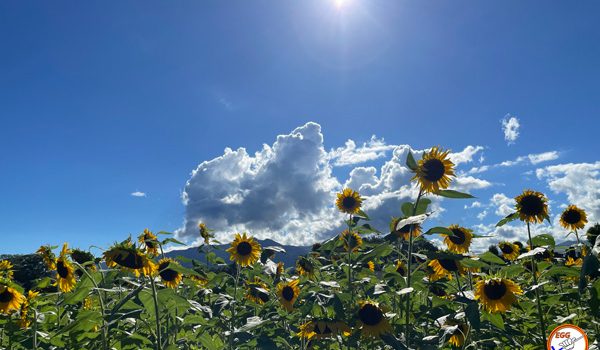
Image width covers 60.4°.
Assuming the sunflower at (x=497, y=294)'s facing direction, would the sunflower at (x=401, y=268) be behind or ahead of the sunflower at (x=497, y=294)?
behind

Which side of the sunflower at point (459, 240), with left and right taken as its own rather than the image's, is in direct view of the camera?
front

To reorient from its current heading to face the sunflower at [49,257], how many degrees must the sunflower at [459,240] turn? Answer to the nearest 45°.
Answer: approximately 90° to its right

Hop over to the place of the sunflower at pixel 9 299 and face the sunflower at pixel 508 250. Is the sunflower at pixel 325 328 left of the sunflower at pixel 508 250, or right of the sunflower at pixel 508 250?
right

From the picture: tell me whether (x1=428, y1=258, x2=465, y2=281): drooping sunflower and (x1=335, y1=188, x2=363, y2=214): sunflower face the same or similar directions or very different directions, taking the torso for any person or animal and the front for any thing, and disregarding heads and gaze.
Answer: same or similar directions

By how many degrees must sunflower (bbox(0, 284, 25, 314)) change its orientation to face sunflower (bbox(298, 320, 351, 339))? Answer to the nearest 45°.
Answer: approximately 45° to its left

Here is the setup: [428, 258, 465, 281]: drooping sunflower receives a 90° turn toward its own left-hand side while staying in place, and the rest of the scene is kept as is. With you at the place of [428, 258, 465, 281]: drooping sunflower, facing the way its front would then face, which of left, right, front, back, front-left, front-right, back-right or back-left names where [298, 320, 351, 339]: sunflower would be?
back-right

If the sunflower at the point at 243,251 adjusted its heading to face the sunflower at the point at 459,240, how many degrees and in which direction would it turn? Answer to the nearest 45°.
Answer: approximately 45° to its left

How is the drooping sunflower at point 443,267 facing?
toward the camera

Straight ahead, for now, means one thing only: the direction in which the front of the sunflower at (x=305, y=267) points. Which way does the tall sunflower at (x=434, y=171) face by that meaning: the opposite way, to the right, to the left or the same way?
the same way

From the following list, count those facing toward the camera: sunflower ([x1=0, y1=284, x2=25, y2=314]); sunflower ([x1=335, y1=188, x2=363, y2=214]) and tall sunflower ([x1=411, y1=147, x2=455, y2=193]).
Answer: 3

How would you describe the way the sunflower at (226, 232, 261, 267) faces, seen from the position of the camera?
facing the viewer

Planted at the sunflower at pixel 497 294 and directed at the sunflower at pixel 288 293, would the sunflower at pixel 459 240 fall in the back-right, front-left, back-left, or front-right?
front-right

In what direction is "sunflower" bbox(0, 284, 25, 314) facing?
toward the camera

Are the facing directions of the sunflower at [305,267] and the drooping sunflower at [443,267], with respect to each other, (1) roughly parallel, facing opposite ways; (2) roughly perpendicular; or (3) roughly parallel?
roughly parallel

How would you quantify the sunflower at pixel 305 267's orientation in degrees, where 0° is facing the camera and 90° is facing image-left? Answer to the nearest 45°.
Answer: approximately 0°
